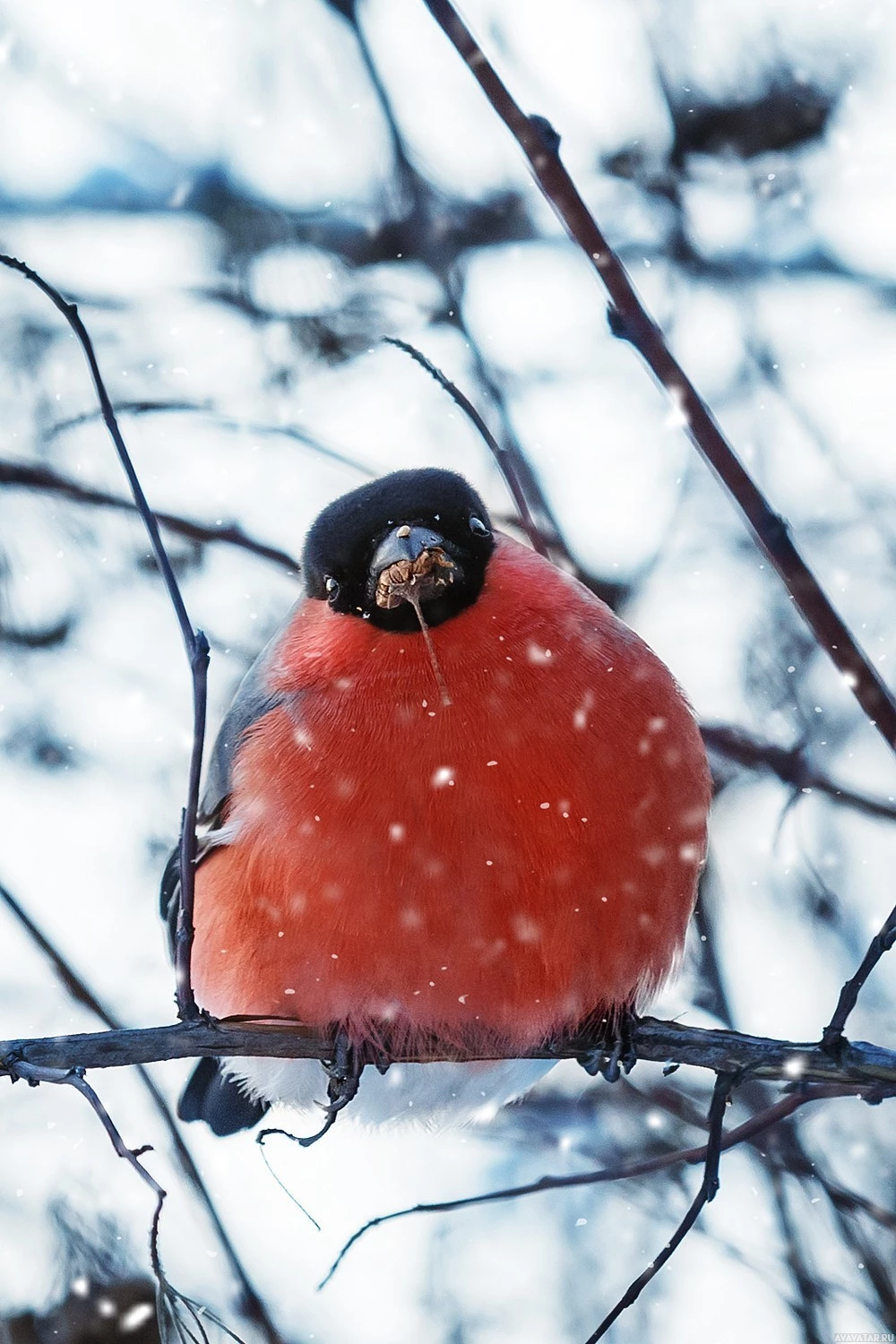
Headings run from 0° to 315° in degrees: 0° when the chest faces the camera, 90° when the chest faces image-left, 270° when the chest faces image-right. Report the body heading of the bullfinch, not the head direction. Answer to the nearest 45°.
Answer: approximately 0°
